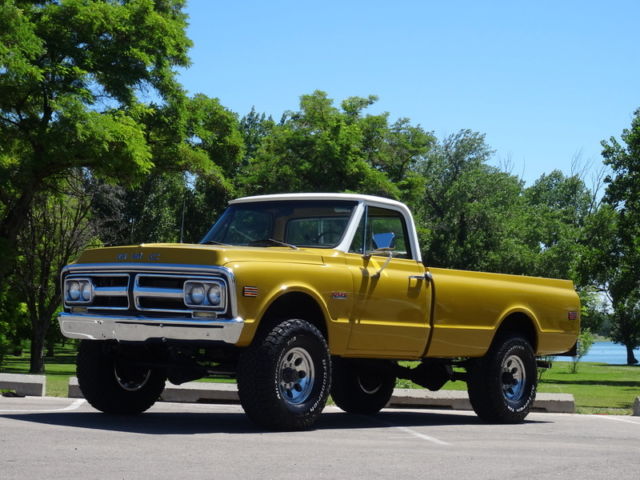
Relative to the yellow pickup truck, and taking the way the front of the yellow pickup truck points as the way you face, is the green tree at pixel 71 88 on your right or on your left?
on your right

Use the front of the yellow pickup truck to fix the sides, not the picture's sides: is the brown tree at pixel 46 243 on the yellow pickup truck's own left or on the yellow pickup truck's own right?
on the yellow pickup truck's own right

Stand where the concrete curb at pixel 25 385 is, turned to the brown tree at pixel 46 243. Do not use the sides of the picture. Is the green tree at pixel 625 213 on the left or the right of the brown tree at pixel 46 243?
right

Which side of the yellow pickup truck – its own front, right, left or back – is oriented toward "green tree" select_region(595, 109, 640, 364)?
back

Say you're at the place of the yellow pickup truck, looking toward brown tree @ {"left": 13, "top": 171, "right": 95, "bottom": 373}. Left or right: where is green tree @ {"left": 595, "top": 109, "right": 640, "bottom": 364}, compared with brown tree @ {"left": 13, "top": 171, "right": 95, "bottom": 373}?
right

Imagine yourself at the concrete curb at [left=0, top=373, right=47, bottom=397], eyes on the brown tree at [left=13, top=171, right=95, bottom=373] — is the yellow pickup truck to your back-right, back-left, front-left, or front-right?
back-right

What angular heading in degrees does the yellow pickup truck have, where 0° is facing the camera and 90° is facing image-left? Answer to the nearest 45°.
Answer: approximately 45°

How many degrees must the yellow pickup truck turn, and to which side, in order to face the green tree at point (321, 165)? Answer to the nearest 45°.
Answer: approximately 135° to its right
